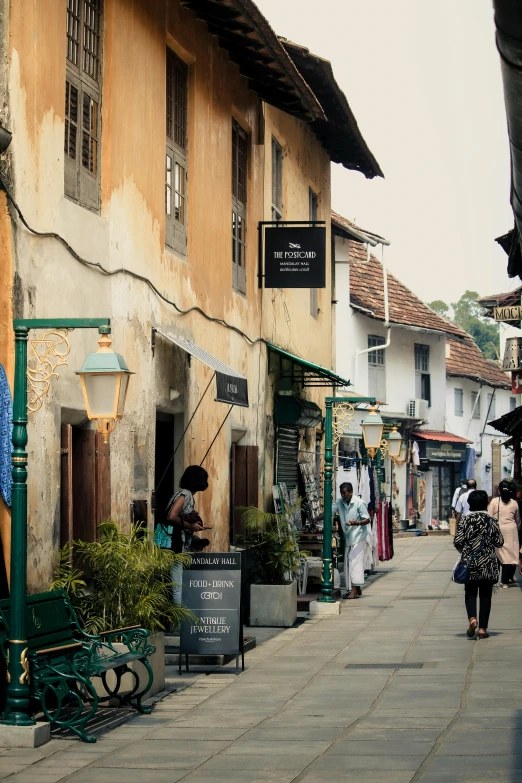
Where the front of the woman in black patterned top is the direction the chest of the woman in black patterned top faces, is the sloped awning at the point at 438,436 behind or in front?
in front

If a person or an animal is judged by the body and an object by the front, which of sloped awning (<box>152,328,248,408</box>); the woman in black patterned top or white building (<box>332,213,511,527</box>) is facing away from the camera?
the woman in black patterned top

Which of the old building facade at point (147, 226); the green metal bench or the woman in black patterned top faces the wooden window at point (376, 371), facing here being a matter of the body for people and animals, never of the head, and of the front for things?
the woman in black patterned top

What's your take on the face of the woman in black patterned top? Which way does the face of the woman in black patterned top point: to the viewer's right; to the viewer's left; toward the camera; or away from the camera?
away from the camera

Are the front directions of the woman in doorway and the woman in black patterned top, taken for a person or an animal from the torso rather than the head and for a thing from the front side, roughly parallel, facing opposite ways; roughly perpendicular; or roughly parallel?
roughly perpendicular

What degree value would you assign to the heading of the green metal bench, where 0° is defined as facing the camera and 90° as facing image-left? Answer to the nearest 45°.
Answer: approximately 315°

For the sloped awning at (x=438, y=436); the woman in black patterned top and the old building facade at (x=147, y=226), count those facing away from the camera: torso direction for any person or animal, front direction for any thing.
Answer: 1

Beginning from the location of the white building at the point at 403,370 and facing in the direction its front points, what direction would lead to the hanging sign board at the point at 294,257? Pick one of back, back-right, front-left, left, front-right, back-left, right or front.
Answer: front-right

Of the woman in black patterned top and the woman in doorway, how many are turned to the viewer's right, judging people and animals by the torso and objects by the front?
1

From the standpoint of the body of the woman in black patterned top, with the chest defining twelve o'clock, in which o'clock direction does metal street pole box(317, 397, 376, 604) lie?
The metal street pole is roughly at 11 o'clock from the woman in black patterned top.

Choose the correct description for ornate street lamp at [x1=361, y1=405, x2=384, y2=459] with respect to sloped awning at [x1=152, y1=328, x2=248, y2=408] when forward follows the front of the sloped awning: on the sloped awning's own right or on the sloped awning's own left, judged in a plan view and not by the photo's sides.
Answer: on the sloped awning's own left
